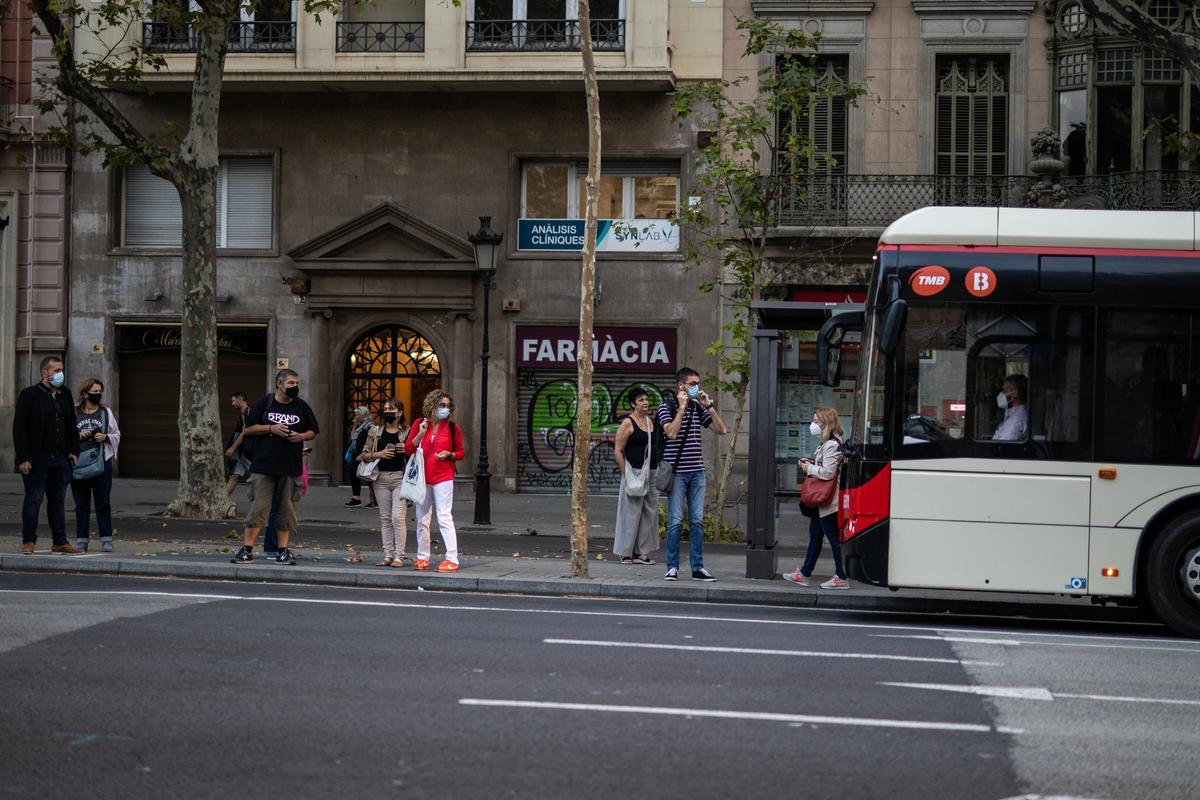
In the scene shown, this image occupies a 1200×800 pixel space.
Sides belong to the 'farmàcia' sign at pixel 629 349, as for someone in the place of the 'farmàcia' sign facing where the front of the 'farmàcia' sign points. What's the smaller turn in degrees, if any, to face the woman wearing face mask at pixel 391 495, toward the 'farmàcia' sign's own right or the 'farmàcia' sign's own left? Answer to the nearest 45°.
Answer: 0° — it already faces them

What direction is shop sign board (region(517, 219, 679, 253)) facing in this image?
toward the camera

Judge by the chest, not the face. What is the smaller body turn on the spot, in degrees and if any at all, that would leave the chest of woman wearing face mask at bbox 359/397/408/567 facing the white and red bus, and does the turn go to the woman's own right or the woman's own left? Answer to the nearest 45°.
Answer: approximately 45° to the woman's own left

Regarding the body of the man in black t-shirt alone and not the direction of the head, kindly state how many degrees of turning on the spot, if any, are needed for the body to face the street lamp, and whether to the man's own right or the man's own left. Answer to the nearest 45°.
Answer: approximately 135° to the man's own left

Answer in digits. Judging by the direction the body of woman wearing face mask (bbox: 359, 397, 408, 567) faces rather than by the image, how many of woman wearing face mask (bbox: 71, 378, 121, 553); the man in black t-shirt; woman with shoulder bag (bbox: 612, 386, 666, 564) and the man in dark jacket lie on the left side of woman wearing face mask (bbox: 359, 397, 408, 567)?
1

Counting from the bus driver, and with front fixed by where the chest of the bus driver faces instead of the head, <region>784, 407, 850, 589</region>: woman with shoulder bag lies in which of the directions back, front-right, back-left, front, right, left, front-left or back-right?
front-right

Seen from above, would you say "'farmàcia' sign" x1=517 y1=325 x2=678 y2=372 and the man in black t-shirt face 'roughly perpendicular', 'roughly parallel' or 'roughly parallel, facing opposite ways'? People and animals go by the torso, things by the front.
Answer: roughly parallel

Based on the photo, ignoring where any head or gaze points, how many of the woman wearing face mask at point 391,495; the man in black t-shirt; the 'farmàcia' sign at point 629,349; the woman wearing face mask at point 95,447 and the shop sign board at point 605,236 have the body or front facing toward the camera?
5

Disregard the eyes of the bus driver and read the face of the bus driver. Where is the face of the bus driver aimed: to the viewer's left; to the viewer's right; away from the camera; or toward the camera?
to the viewer's left

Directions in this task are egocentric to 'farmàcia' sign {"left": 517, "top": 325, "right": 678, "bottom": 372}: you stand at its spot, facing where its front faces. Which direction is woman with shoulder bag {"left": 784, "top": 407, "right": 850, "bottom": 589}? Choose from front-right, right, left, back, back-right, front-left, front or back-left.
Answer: front

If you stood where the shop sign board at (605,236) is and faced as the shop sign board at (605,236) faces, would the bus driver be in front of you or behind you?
in front

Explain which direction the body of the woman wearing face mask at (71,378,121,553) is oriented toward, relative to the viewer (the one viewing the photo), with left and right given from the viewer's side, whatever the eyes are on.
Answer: facing the viewer

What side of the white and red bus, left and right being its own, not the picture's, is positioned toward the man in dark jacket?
front
